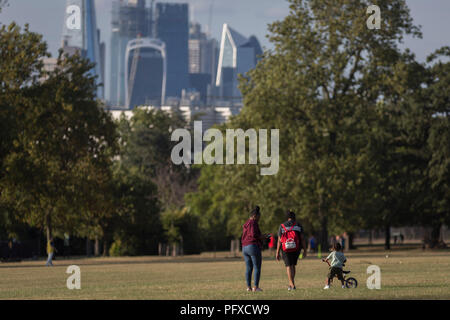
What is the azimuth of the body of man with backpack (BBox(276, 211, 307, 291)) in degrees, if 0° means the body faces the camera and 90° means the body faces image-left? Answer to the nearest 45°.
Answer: approximately 180°

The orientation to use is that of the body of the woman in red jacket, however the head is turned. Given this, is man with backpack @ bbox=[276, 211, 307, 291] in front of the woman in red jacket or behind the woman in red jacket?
in front

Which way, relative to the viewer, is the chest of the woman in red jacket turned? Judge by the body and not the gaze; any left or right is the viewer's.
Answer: facing away from the viewer and to the right of the viewer

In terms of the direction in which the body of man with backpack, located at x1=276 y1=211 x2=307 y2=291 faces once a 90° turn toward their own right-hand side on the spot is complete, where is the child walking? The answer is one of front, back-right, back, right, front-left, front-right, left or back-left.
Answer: front-left

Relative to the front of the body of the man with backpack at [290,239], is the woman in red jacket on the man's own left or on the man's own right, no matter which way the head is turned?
on the man's own left
